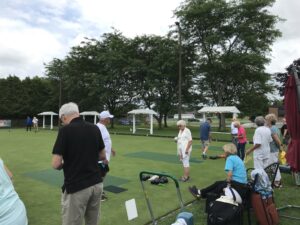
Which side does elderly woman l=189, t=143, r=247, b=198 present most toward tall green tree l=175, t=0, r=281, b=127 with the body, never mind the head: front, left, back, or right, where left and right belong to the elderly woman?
right

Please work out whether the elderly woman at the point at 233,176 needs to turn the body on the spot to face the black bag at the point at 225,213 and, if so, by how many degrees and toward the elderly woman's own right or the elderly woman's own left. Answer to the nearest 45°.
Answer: approximately 90° to the elderly woman's own left

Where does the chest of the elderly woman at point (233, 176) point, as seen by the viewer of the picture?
to the viewer's left

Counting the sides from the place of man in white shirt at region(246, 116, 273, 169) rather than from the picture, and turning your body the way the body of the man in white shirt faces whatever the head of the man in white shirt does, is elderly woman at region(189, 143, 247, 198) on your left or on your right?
on your left

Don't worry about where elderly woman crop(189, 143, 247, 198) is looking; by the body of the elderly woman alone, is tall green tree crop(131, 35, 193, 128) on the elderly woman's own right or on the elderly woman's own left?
on the elderly woman's own right

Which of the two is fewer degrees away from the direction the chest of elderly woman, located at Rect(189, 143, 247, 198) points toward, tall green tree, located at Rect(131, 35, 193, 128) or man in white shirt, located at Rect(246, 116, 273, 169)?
the tall green tree

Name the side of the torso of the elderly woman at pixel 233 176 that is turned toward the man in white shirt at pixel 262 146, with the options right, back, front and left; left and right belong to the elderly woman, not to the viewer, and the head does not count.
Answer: right
